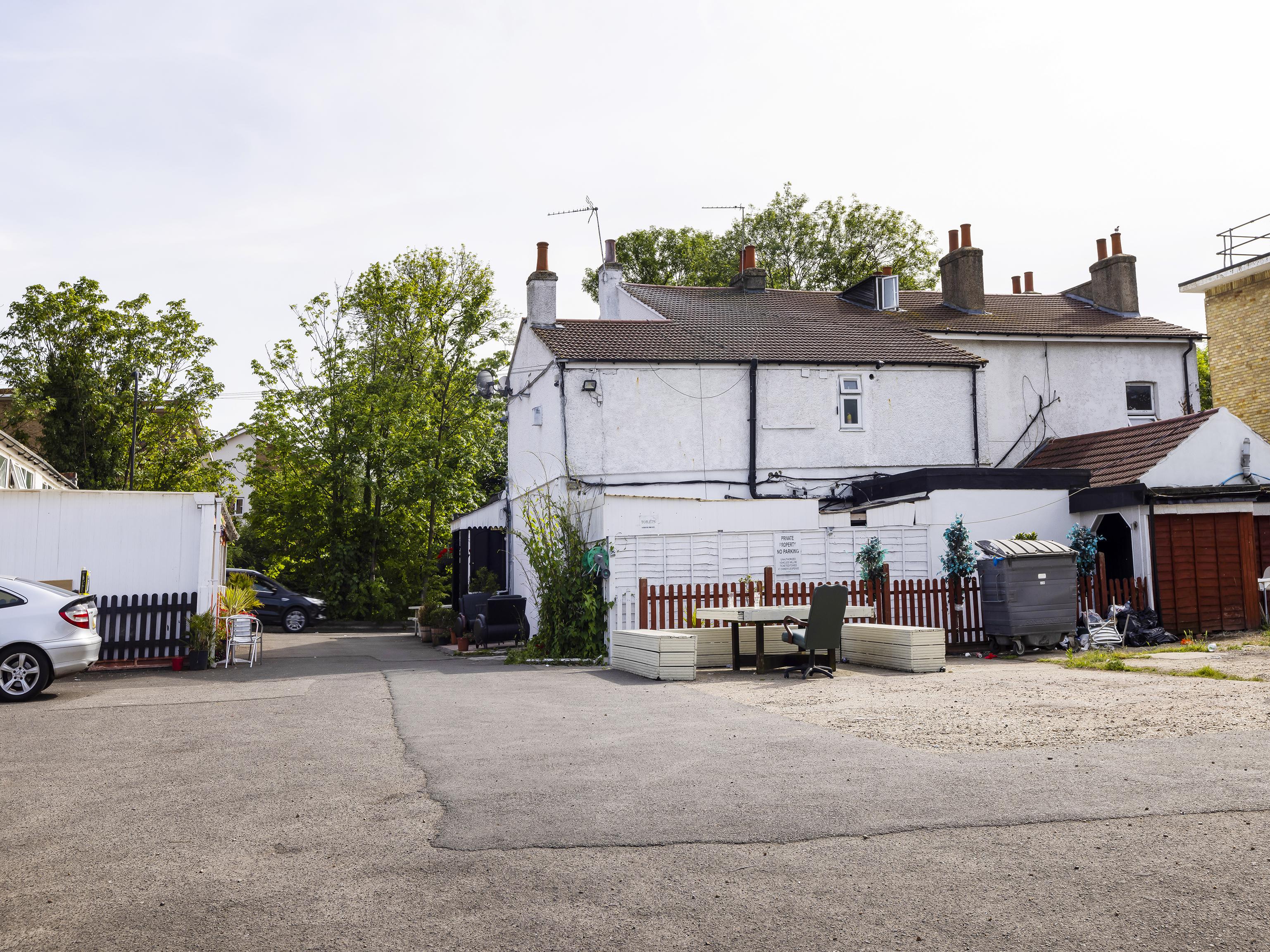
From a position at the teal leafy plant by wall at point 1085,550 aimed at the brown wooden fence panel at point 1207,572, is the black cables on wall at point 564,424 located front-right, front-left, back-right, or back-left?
back-left

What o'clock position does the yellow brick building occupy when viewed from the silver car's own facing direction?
The yellow brick building is roughly at 6 o'clock from the silver car.

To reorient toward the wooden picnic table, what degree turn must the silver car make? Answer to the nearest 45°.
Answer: approximately 180°

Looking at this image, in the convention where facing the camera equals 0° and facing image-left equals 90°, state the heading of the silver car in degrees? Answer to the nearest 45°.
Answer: approximately 90°

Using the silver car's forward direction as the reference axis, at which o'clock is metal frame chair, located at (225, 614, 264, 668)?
The metal frame chair is roughly at 4 o'clock from the silver car.

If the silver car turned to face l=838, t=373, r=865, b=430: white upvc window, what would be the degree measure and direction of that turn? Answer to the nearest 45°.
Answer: approximately 180°

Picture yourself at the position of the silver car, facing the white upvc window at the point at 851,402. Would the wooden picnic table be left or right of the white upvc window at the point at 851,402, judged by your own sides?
right

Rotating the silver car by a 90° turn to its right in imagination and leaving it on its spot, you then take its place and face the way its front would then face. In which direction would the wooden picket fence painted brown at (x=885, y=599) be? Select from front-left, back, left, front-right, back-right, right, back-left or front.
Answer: right
